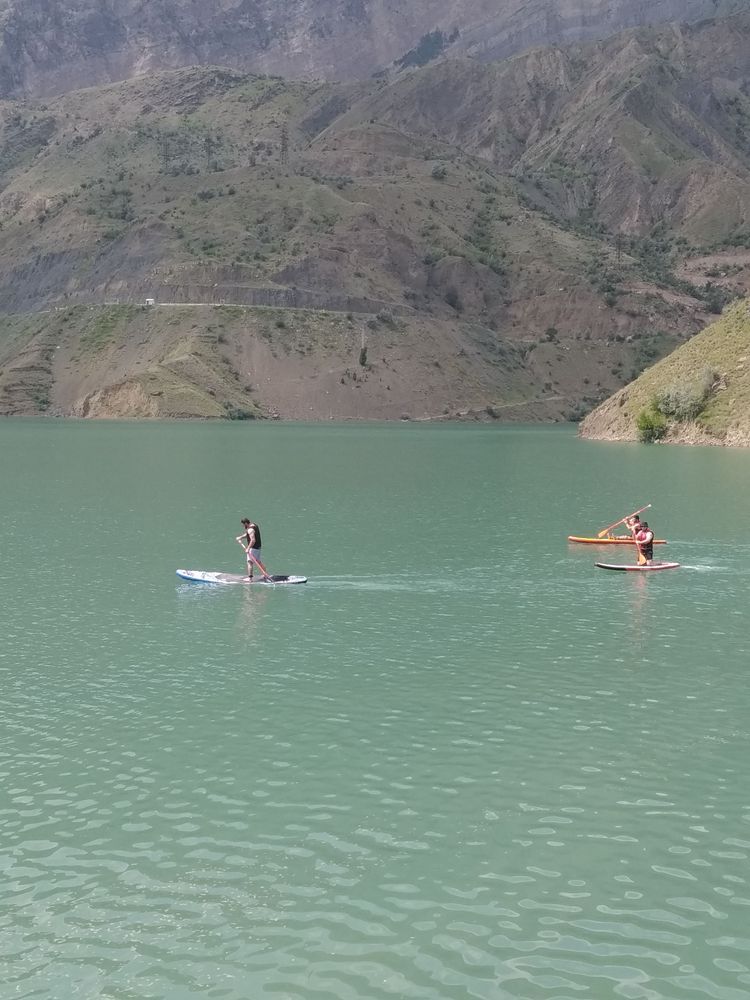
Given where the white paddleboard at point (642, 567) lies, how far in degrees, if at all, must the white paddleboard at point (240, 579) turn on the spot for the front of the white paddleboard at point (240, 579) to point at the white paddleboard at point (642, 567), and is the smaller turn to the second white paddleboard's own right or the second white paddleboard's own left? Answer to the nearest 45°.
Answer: approximately 180°

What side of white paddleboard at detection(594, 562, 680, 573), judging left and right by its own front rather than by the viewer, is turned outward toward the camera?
left

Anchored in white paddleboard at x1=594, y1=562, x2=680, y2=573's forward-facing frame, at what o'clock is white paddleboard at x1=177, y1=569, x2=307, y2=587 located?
white paddleboard at x1=177, y1=569, x2=307, y2=587 is roughly at 11 o'clock from white paddleboard at x1=594, y1=562, x2=680, y2=573.

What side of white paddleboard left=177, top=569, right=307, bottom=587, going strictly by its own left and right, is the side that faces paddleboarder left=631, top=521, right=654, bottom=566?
back

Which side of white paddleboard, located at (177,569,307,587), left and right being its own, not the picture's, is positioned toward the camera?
left

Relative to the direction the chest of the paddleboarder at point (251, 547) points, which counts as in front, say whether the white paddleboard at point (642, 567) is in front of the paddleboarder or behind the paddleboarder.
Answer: behind

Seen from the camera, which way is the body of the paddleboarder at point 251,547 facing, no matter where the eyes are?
to the viewer's left

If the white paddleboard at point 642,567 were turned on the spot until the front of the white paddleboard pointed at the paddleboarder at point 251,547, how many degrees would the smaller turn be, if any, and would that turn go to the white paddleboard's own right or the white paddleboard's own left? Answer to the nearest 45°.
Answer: approximately 45° to the white paddleboard's own left
